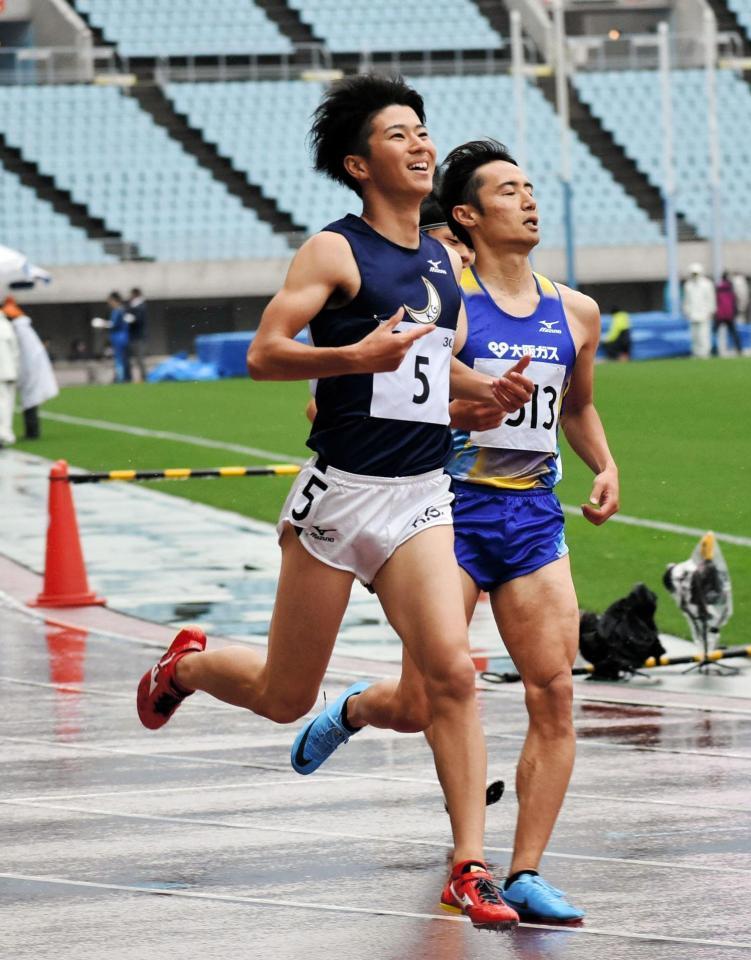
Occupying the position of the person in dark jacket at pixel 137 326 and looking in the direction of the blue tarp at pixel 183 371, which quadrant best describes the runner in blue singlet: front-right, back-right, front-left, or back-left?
front-right

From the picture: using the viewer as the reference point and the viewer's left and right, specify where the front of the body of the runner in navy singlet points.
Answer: facing the viewer and to the right of the viewer

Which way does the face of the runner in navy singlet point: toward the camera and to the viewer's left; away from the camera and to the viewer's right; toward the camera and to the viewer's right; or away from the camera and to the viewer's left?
toward the camera and to the viewer's right

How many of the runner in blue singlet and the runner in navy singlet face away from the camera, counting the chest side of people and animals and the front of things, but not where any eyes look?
0

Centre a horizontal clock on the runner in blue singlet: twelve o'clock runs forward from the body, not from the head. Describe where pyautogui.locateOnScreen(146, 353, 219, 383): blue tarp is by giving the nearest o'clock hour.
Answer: The blue tarp is roughly at 7 o'clock from the runner in blue singlet.

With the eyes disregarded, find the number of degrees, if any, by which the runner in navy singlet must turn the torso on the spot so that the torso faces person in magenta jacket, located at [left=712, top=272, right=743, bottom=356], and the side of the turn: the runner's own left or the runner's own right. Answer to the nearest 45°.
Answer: approximately 135° to the runner's own left

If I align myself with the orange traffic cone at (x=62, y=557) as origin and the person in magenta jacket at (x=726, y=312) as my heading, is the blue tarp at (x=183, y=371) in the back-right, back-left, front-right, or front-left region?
front-left

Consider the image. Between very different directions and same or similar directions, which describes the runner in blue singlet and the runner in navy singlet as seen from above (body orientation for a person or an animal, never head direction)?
same or similar directions

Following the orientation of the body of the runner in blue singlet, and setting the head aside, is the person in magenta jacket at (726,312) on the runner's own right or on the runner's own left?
on the runner's own left

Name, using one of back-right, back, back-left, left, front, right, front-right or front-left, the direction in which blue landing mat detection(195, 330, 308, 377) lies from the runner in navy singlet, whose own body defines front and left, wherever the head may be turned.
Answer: back-left
